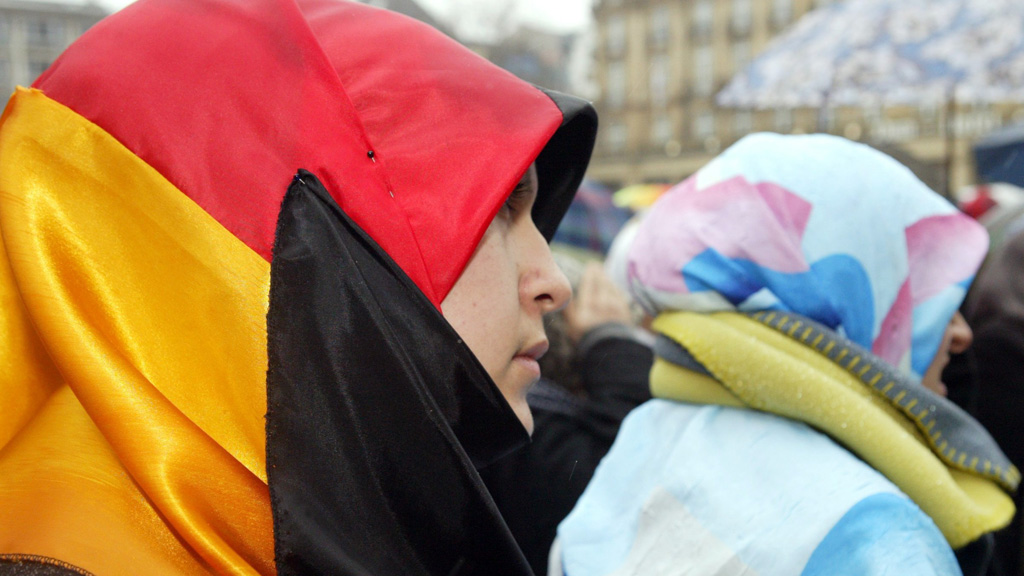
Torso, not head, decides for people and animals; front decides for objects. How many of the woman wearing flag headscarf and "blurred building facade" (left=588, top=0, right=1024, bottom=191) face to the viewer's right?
1

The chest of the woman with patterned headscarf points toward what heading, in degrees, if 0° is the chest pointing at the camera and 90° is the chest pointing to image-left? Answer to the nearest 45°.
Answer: approximately 225°

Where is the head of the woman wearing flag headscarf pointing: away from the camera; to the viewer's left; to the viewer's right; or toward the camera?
to the viewer's right

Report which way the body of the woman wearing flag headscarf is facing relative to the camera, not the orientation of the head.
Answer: to the viewer's right

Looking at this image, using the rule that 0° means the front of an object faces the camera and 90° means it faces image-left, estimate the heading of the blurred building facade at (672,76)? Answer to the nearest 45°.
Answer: approximately 0°

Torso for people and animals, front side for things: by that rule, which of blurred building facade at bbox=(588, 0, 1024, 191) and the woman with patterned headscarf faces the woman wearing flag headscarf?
the blurred building facade

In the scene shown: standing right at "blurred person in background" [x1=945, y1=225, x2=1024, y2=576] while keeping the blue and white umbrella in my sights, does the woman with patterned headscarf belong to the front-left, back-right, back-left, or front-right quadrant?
back-left

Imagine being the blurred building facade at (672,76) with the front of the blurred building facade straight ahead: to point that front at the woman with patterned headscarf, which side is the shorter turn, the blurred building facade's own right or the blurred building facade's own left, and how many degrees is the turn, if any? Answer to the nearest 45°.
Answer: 0° — it already faces them
